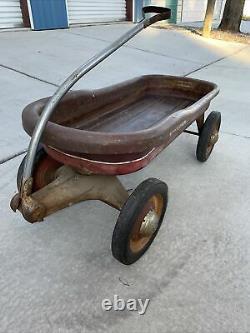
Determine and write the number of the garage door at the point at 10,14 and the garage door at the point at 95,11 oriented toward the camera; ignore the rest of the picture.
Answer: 2

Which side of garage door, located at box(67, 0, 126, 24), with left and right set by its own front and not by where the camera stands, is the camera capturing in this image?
front

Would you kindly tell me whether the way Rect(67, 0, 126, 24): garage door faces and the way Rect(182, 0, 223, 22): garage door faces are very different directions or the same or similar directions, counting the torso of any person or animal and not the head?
same or similar directions

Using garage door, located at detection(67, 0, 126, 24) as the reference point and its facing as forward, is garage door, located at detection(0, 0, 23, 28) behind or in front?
in front

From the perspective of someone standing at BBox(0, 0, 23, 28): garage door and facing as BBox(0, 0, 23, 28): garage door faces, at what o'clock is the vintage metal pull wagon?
The vintage metal pull wagon is roughly at 12 o'clock from the garage door.

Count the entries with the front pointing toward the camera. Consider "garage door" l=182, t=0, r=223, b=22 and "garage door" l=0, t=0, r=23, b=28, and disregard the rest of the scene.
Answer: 2

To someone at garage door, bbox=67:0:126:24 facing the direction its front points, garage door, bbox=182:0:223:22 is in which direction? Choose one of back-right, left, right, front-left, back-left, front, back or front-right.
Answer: back-left

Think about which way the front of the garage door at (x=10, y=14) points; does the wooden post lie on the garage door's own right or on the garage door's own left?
on the garage door's own left

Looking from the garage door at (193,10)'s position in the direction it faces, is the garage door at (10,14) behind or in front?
in front

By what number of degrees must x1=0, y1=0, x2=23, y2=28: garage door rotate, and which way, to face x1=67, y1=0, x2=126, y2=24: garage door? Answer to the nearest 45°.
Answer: approximately 135° to its left

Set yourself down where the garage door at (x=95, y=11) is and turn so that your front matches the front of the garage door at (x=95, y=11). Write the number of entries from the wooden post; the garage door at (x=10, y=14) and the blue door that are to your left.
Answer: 1

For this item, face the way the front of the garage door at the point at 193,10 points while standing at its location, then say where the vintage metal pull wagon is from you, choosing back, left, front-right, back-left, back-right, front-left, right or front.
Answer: front

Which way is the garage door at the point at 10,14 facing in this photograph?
toward the camera

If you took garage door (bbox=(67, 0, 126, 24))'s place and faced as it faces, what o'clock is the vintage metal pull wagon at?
The vintage metal pull wagon is roughly at 12 o'clock from the garage door.

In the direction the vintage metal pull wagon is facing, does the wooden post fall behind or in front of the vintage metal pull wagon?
behind

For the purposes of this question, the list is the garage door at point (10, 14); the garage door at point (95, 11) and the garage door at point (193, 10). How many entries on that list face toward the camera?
3
